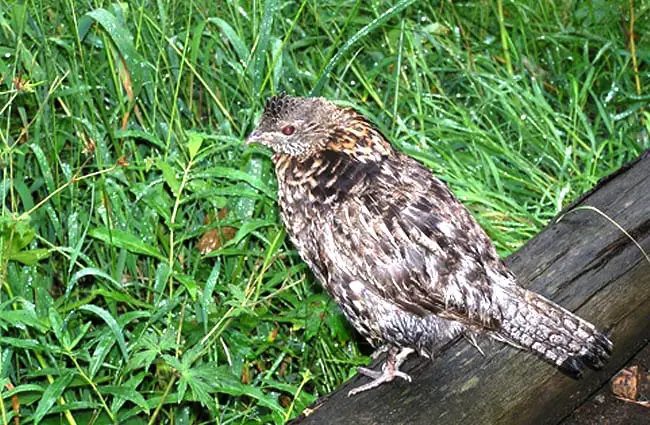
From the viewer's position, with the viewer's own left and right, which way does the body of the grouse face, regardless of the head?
facing to the left of the viewer
